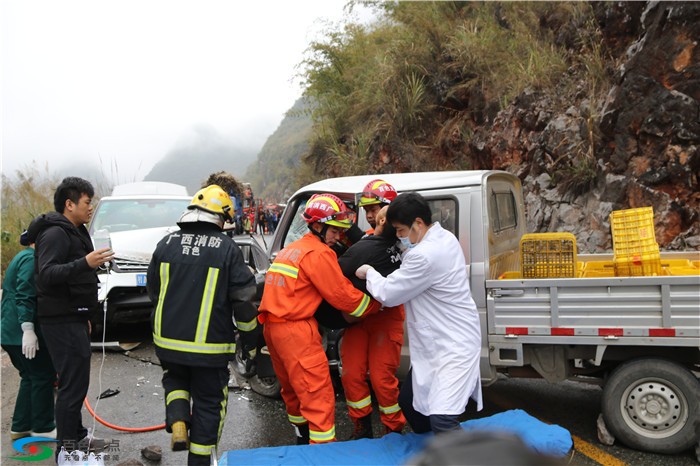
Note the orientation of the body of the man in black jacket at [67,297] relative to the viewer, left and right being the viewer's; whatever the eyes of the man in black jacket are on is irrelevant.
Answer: facing to the right of the viewer

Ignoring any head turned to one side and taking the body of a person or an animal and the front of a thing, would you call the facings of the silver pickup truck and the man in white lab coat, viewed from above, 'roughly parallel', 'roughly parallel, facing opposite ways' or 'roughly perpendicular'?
roughly parallel

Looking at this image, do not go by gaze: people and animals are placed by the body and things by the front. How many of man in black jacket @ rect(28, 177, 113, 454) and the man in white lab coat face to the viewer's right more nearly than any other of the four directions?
1

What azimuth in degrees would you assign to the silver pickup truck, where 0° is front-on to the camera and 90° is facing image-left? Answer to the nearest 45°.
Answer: approximately 90°

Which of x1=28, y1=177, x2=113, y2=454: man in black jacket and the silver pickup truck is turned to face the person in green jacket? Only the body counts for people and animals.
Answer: the silver pickup truck

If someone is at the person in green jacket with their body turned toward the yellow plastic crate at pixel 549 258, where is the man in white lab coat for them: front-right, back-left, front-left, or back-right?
front-right

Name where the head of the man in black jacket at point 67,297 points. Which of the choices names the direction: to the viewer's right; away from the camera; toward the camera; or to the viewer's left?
to the viewer's right

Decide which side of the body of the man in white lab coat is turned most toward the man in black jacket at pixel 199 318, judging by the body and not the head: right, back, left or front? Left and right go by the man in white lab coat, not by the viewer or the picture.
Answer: front

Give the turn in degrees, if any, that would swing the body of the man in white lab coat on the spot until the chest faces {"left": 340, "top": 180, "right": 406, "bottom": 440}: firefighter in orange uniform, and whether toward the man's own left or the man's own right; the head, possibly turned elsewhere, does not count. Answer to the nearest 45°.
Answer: approximately 45° to the man's own right

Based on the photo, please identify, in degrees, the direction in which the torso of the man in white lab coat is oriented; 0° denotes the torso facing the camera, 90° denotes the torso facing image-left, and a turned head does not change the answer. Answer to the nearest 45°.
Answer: approximately 90°
